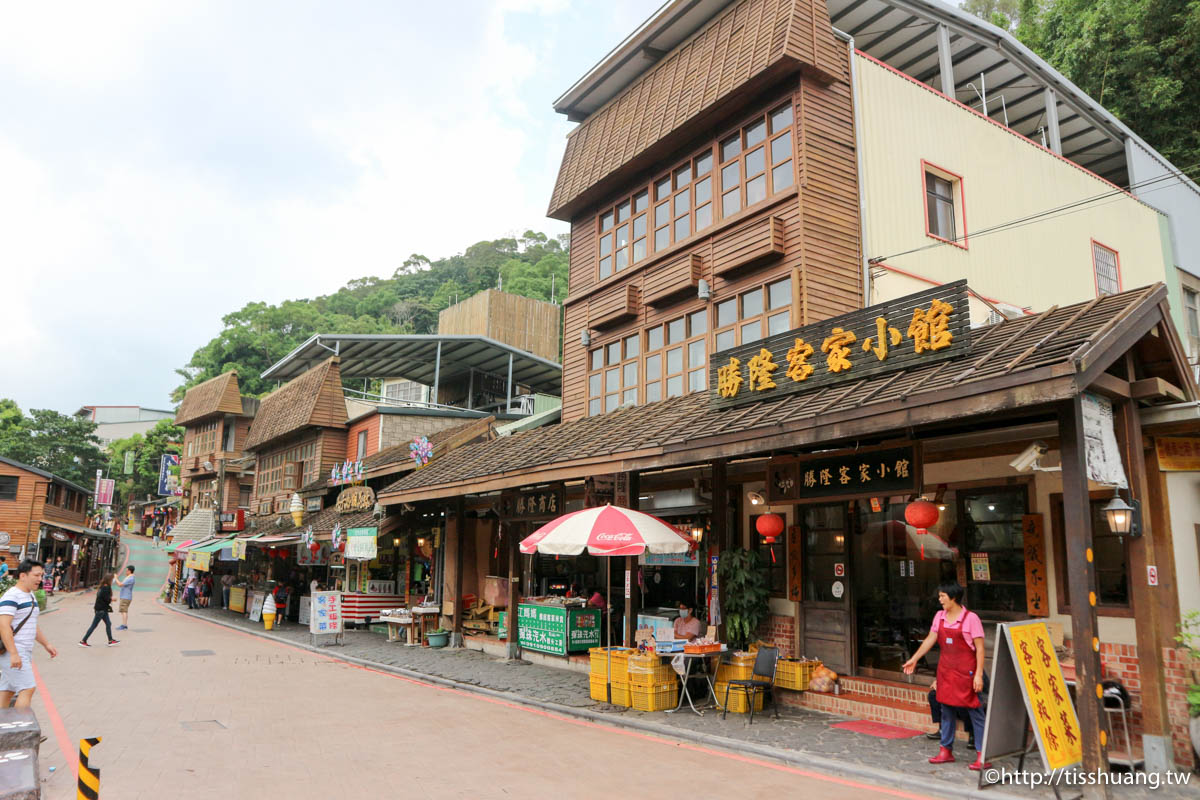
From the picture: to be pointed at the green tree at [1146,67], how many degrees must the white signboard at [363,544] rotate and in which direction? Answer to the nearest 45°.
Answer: approximately 90° to its left

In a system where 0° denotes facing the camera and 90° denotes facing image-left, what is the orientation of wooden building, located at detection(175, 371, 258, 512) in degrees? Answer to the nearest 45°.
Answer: approximately 45°

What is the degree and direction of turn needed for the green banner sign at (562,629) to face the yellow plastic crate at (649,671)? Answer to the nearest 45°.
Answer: approximately 45° to its left

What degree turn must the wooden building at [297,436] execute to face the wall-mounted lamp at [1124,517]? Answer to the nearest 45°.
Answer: approximately 45° to its left

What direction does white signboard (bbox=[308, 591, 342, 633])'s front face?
toward the camera

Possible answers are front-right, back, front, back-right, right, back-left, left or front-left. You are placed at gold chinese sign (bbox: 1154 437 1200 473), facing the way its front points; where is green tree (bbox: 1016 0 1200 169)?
back

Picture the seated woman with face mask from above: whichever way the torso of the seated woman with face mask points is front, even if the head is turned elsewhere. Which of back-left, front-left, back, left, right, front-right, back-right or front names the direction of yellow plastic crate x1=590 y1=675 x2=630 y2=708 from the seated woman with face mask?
front

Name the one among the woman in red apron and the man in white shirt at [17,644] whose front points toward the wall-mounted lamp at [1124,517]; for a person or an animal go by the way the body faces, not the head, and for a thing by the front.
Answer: the man in white shirt

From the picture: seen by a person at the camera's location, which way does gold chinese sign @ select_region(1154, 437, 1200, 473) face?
facing the viewer

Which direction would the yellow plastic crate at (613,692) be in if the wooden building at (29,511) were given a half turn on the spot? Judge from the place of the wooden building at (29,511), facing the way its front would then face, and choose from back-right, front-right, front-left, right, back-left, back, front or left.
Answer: back-left

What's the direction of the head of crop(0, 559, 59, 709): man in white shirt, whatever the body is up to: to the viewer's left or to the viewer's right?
to the viewer's right

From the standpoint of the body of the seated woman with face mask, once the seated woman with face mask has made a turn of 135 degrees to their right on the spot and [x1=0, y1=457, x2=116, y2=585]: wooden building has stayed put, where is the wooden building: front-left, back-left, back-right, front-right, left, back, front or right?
front-left
